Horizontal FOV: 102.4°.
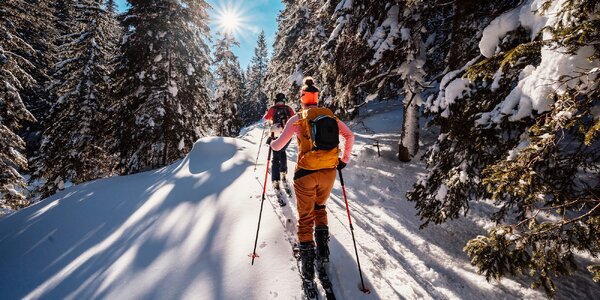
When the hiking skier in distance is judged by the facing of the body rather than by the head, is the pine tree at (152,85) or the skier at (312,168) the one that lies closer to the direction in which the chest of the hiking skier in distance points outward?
the pine tree

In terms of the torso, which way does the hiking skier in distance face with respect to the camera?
away from the camera

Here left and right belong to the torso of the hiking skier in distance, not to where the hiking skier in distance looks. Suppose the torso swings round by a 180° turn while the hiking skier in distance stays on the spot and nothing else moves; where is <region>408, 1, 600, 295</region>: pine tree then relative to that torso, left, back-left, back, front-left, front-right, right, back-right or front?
front-left

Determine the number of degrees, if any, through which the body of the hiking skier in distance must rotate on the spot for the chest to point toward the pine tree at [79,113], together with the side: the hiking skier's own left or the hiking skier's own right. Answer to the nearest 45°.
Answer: approximately 45° to the hiking skier's own left

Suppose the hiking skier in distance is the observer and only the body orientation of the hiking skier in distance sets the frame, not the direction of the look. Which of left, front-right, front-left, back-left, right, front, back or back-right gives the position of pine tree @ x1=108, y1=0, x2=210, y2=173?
front-left

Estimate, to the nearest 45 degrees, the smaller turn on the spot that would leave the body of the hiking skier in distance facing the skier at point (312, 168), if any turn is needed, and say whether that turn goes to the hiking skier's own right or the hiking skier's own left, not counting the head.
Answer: approximately 180°

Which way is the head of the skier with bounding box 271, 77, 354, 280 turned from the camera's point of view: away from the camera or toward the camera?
away from the camera

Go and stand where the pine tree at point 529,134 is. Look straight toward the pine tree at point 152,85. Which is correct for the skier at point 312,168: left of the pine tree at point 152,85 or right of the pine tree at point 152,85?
left
